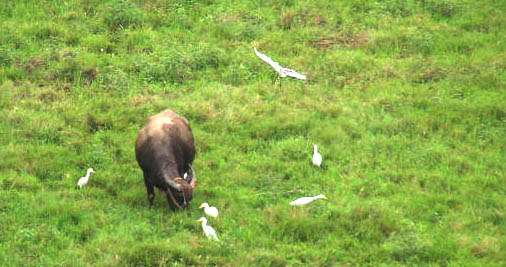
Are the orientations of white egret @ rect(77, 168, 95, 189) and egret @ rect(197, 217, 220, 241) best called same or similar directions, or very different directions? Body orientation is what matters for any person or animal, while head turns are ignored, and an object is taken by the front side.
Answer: very different directions

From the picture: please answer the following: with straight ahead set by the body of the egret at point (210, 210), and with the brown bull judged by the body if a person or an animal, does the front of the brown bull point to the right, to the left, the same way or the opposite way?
to the left

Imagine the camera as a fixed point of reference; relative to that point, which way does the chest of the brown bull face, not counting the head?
toward the camera

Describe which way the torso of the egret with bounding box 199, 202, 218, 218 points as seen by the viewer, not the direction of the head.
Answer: to the viewer's left

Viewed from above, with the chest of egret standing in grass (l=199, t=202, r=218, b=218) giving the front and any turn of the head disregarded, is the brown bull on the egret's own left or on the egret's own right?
on the egret's own right

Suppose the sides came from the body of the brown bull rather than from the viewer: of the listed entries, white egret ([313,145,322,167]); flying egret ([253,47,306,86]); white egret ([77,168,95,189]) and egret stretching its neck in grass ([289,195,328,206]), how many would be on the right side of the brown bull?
1

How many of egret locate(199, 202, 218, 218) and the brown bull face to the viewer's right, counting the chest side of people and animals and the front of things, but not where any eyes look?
0

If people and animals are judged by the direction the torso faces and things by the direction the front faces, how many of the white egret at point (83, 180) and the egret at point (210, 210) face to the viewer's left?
1

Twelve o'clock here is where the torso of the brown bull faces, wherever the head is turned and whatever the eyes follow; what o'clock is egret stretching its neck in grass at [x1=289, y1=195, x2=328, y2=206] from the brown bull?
The egret stretching its neck in grass is roughly at 10 o'clock from the brown bull.

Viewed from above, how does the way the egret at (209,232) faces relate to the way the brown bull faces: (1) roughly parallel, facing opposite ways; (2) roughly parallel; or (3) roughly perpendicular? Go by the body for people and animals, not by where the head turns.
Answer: roughly perpendicular

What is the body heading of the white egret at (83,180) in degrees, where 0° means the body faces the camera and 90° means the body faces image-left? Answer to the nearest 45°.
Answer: approximately 270°

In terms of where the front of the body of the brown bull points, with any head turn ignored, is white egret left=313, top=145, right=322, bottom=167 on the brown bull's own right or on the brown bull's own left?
on the brown bull's own left

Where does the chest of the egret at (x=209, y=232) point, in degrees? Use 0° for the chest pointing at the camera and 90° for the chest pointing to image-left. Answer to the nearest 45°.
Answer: approximately 90°

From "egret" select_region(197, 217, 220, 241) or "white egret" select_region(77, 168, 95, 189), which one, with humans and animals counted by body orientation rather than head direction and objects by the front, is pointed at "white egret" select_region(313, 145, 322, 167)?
"white egret" select_region(77, 168, 95, 189)
